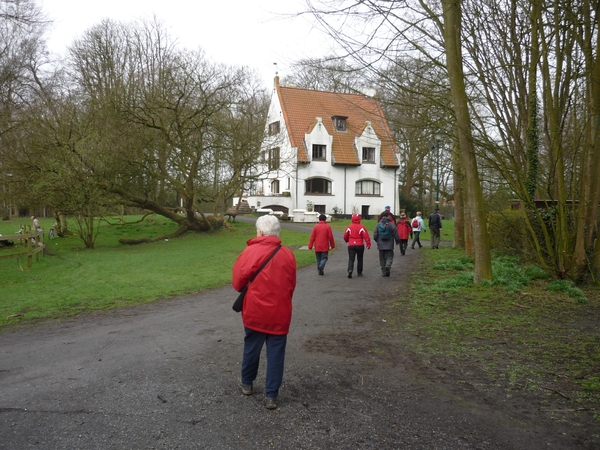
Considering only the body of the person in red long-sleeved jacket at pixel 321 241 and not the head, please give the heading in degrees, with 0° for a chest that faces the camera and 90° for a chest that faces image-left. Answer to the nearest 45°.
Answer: approximately 180°

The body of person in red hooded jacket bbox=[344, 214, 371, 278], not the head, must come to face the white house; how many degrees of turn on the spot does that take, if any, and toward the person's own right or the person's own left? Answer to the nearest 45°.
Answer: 0° — they already face it

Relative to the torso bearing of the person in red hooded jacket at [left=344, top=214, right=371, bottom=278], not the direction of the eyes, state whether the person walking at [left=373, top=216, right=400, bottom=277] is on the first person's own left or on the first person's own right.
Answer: on the first person's own right

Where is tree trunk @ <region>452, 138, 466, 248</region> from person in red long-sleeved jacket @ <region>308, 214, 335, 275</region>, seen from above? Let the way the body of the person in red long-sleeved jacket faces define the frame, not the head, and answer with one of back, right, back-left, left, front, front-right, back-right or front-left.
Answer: front-right

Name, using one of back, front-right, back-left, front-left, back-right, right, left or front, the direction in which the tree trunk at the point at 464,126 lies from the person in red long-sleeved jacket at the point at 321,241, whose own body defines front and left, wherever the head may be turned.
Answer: back-right

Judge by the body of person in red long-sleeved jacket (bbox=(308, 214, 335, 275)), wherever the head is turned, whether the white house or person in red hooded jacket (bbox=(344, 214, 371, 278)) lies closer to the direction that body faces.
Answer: the white house

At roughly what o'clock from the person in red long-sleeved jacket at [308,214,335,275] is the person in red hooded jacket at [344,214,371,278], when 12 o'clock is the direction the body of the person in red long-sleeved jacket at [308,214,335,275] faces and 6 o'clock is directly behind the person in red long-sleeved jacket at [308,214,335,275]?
the person in red hooded jacket at [344,214,371,278] is roughly at 4 o'clock from the person in red long-sleeved jacket at [308,214,335,275].

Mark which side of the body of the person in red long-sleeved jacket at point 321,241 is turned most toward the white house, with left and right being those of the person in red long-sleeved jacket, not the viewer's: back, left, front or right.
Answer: front

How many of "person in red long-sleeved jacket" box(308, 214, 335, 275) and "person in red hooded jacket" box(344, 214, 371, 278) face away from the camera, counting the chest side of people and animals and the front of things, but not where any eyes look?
2

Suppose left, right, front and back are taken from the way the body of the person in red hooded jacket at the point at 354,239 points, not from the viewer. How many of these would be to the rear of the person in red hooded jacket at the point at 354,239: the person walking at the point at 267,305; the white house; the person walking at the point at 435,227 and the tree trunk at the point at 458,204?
1

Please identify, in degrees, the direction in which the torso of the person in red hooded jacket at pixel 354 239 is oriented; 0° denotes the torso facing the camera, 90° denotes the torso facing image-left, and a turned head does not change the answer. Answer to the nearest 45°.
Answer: approximately 180°

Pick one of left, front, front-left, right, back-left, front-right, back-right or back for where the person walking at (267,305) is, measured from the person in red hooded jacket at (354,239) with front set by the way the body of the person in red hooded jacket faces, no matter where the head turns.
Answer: back

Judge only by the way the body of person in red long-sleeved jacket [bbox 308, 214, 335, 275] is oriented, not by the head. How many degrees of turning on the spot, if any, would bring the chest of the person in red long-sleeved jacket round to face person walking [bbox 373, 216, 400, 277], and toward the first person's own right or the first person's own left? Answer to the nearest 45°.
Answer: approximately 90° to the first person's own right

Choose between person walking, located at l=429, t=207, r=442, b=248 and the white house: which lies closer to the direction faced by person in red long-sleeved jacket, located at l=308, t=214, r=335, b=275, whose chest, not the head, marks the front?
the white house

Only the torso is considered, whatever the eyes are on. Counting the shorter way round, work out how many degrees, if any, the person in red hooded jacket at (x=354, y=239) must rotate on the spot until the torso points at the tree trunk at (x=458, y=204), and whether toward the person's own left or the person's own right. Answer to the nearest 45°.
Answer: approximately 45° to the person's own right
